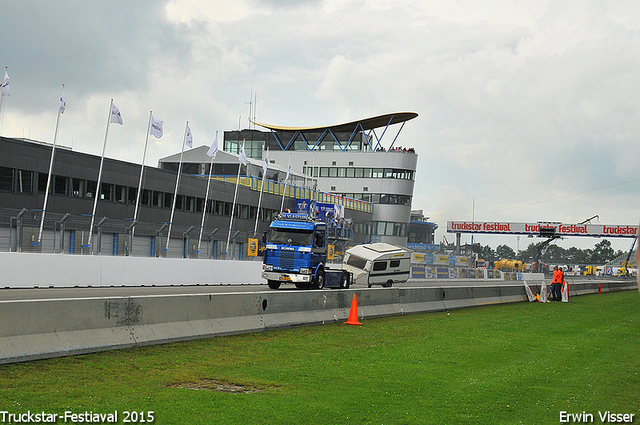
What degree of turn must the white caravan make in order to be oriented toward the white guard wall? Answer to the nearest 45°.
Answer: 0° — it already faces it

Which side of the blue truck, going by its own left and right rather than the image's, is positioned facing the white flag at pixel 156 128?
right

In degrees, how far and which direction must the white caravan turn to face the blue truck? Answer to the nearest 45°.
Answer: approximately 45° to its left

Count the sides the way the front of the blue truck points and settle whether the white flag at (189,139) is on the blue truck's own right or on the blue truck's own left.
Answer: on the blue truck's own right

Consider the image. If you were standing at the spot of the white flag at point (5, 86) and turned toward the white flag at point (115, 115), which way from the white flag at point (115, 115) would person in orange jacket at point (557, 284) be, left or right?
right

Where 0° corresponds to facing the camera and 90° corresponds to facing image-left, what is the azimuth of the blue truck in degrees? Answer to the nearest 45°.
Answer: approximately 45°

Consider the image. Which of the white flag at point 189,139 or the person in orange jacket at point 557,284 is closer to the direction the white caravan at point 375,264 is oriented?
the white flag

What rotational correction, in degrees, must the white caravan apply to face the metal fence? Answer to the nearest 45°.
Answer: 0° — it already faces it

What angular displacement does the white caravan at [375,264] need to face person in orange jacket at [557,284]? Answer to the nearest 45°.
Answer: approximately 90° to its left

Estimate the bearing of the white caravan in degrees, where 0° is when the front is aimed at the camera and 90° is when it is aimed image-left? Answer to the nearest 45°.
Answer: approximately 45°
